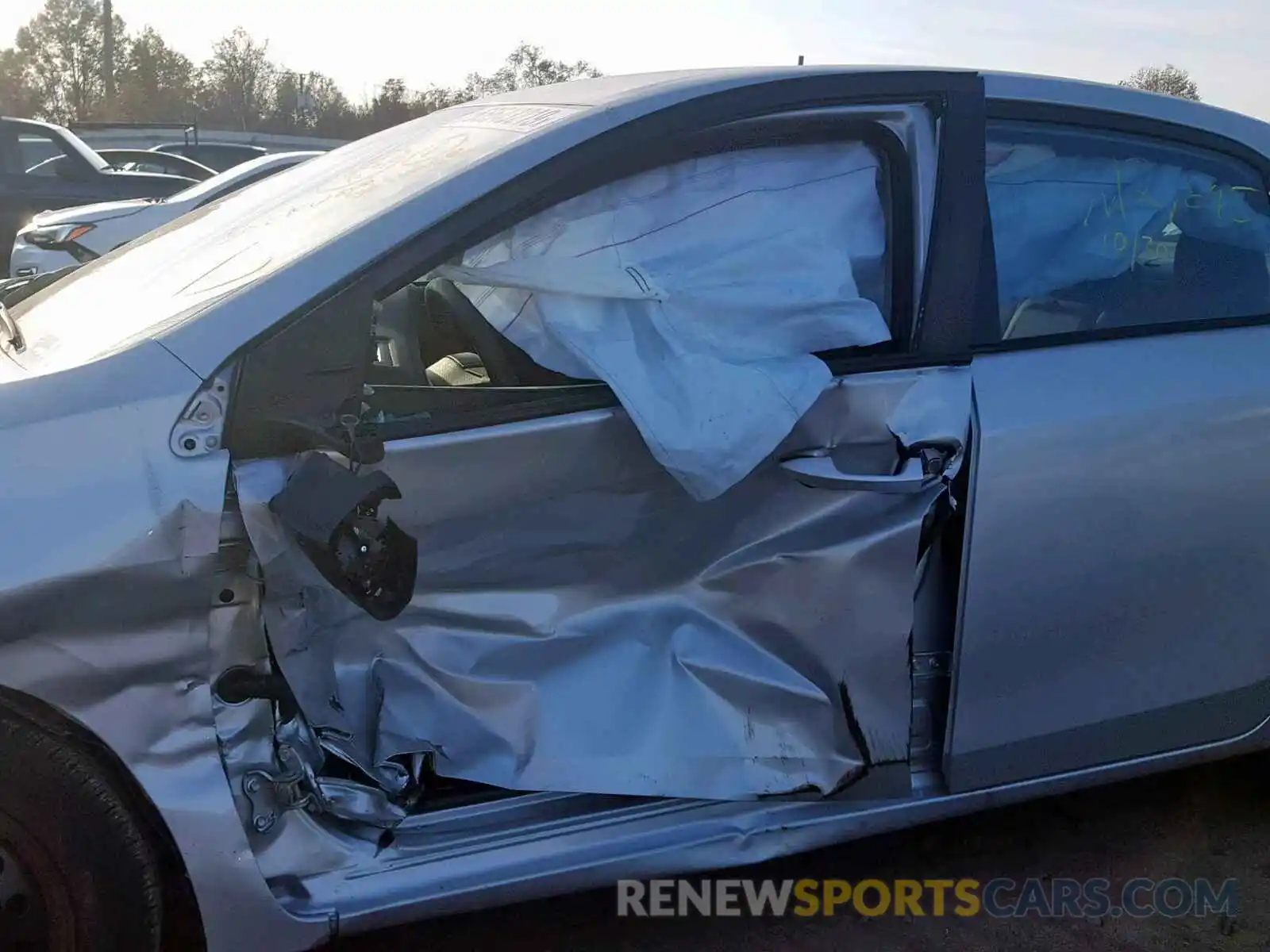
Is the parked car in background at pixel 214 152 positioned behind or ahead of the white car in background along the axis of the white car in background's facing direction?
behind

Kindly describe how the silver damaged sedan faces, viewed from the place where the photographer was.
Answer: facing to the left of the viewer

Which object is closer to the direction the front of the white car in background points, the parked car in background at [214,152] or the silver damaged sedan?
the silver damaged sedan

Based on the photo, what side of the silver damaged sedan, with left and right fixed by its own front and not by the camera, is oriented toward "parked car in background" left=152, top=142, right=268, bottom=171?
right

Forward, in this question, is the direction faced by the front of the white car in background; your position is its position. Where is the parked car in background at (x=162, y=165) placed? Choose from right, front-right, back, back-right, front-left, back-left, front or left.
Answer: back-right

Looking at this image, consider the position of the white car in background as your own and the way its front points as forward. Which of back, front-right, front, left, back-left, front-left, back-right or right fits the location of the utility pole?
back-right
